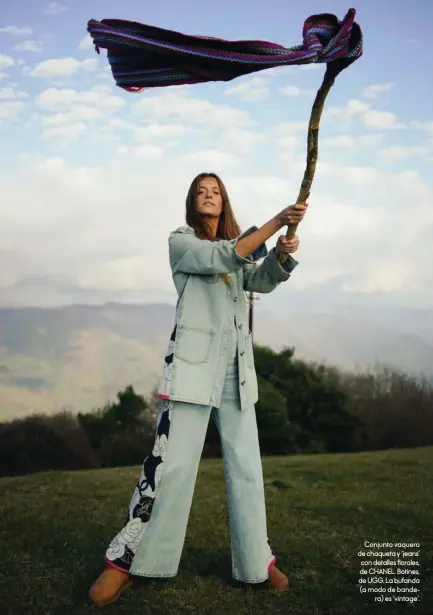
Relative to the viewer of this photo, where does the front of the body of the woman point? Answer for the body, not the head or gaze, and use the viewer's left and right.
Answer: facing the viewer and to the right of the viewer
